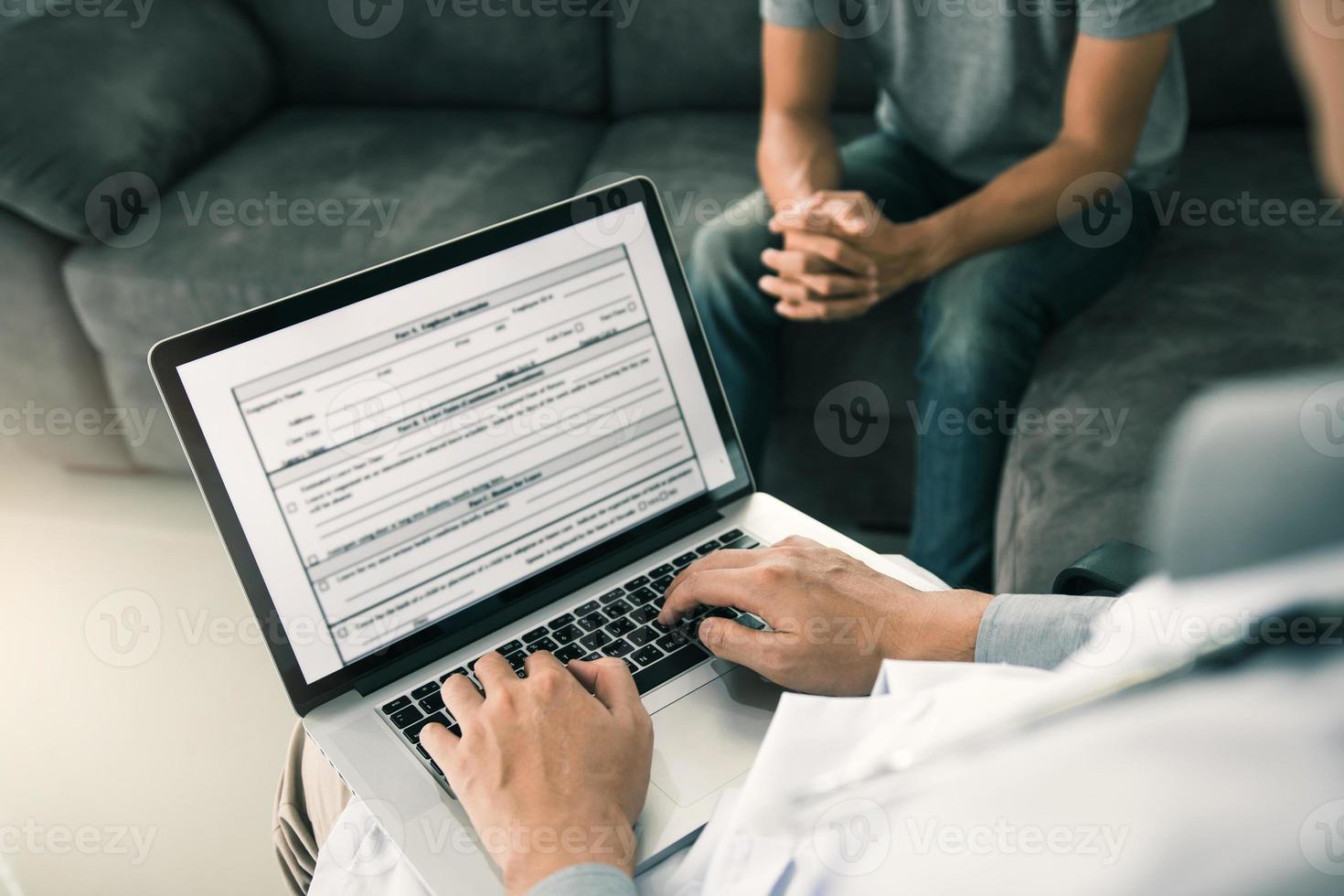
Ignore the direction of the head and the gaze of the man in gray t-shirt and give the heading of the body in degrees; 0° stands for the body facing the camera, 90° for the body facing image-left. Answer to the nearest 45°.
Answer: approximately 45°

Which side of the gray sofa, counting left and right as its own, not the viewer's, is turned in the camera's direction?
front
